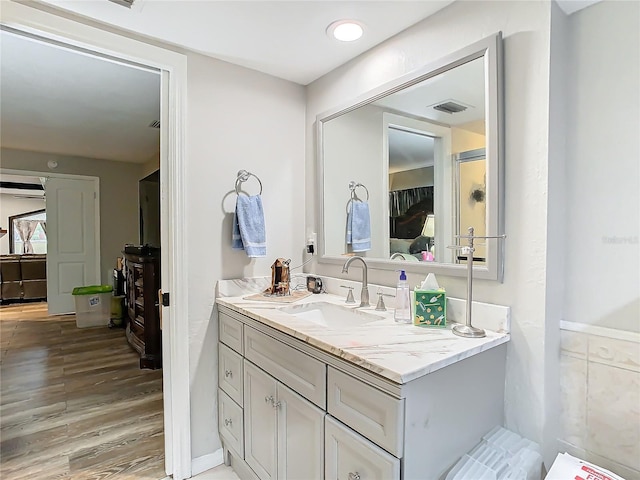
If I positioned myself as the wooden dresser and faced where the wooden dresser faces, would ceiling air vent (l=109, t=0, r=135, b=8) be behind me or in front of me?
in front

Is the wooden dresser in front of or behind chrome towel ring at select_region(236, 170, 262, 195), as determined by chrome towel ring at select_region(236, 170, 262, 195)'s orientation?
behind

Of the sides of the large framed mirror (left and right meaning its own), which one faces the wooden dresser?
right

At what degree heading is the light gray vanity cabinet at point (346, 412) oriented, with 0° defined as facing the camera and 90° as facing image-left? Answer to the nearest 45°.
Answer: approximately 45°

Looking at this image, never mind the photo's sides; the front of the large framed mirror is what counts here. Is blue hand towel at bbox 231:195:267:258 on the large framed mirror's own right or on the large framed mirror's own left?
on the large framed mirror's own right

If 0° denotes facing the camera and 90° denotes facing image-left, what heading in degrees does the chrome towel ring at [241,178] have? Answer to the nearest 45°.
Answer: approximately 315°
